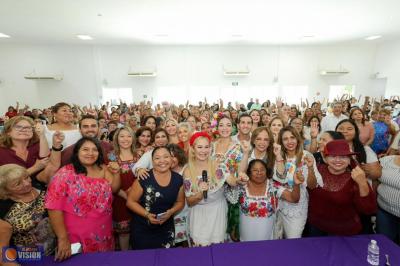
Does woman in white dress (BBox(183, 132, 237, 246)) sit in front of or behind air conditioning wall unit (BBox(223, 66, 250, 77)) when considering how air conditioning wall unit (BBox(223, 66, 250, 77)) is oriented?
in front

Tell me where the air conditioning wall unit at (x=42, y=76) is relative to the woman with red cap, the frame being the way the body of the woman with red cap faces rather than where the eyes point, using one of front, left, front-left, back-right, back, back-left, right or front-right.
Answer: right

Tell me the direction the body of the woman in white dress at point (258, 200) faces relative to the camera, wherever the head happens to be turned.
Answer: toward the camera

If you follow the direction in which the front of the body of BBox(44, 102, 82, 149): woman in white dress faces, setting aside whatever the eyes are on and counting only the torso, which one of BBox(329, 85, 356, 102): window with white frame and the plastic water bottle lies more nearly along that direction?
the plastic water bottle

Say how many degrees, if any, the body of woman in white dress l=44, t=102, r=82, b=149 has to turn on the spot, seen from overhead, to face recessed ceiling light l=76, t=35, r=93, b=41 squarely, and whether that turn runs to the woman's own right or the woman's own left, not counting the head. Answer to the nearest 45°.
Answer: approximately 135° to the woman's own left

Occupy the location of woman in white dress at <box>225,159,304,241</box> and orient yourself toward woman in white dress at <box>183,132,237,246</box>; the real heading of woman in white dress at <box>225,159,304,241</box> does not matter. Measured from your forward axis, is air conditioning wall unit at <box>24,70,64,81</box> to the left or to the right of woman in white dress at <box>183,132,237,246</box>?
right

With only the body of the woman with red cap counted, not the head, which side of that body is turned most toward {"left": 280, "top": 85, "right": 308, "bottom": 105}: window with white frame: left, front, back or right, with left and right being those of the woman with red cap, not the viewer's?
back

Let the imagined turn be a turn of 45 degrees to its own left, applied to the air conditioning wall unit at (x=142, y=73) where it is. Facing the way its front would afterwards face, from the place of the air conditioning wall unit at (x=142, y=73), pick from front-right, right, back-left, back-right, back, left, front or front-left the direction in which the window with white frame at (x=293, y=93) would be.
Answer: front-left

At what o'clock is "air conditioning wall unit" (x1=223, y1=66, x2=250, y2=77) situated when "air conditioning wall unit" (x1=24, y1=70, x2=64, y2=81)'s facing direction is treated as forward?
"air conditioning wall unit" (x1=223, y1=66, x2=250, y2=77) is roughly at 10 o'clock from "air conditioning wall unit" (x1=24, y1=70, x2=64, y2=81).

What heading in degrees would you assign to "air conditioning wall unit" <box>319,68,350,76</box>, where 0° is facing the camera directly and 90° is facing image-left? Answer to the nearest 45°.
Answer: approximately 0°

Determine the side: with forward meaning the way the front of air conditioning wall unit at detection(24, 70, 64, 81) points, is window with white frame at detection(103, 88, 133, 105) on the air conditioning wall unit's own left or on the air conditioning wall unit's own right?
on the air conditioning wall unit's own left

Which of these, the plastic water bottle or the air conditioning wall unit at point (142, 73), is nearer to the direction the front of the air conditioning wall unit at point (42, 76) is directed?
the plastic water bottle

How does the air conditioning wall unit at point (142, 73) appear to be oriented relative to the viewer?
toward the camera

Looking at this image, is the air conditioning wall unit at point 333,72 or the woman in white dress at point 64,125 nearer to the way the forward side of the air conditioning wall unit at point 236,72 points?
the woman in white dress
